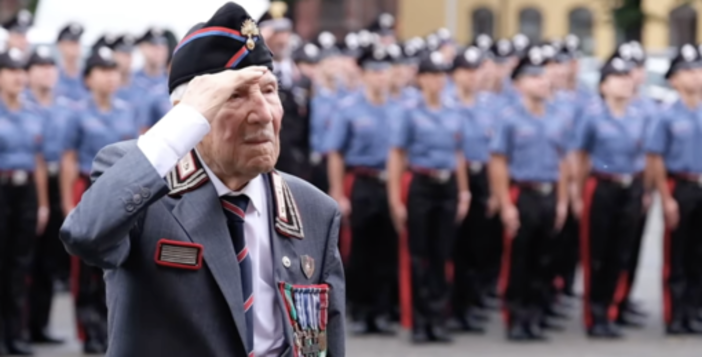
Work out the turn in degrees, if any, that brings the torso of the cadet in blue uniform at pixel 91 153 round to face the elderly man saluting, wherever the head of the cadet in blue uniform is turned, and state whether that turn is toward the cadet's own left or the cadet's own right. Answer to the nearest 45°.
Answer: approximately 45° to the cadet's own right

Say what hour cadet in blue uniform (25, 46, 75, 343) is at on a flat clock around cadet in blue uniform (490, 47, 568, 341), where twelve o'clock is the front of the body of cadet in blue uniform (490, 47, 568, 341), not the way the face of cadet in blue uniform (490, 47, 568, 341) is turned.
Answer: cadet in blue uniform (25, 46, 75, 343) is roughly at 4 o'clock from cadet in blue uniform (490, 47, 568, 341).

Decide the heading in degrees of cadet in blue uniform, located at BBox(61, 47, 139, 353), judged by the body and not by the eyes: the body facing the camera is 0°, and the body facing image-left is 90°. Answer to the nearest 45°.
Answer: approximately 315°

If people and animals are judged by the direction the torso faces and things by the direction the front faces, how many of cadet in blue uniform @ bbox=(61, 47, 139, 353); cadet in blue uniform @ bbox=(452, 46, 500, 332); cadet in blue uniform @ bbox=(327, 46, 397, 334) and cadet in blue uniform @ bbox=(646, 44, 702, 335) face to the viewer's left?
0

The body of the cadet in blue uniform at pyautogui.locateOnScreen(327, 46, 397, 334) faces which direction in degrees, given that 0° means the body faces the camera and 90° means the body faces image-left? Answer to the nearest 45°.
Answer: approximately 315°

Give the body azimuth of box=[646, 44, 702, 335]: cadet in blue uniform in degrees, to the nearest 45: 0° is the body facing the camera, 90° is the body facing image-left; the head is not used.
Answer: approximately 315°

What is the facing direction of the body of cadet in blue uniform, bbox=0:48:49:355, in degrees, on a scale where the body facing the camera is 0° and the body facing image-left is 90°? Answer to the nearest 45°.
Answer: approximately 315°

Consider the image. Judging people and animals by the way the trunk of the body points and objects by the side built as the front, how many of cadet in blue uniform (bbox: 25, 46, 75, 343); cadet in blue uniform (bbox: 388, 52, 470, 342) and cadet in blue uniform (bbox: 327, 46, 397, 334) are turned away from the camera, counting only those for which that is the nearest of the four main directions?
0
